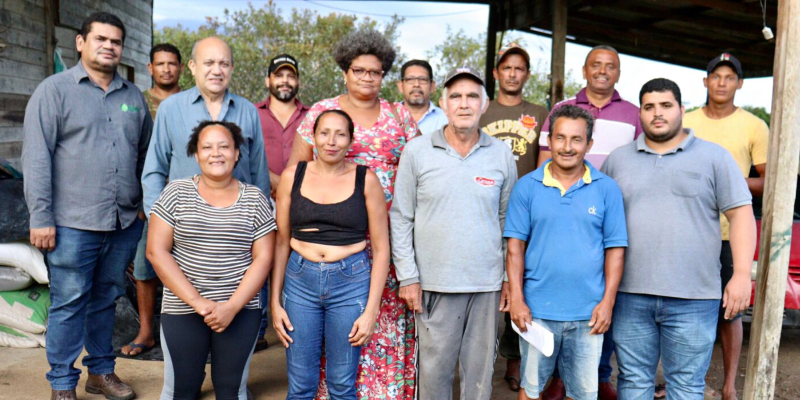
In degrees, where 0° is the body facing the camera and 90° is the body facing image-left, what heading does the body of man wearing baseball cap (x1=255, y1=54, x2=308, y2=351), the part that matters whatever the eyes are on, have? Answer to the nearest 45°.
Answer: approximately 0°

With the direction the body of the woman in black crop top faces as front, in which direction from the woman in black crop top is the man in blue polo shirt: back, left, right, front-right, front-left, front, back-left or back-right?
left

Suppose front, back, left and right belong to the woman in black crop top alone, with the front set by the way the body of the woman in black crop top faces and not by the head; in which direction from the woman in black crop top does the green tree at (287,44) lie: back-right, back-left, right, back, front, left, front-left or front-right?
back

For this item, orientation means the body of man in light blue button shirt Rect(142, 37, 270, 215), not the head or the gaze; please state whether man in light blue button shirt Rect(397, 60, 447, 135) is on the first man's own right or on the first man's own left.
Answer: on the first man's own left

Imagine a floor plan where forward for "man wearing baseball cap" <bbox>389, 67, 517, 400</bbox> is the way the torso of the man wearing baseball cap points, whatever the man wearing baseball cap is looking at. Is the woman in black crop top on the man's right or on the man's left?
on the man's right

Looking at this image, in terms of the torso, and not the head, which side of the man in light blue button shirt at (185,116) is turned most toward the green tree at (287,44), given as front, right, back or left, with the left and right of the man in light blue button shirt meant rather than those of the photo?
back

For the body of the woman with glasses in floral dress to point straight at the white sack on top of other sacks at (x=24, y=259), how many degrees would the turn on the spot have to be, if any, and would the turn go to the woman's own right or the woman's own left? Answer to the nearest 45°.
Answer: approximately 135° to the woman's own right

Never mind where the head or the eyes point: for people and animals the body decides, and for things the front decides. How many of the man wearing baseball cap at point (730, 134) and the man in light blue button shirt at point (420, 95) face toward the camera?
2

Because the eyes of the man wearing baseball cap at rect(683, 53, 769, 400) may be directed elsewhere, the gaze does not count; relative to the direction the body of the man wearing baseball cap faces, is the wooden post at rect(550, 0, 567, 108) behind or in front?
behind

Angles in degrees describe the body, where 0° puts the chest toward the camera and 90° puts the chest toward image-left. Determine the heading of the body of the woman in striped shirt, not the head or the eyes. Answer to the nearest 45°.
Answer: approximately 0°

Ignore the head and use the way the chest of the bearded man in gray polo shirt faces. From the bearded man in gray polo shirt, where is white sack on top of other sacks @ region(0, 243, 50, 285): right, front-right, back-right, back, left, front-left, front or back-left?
right

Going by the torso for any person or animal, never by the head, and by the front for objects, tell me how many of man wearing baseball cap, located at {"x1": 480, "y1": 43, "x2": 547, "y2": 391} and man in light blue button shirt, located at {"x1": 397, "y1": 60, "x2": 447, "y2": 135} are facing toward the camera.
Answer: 2

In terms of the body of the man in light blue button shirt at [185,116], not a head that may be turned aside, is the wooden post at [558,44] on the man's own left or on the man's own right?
on the man's own left
